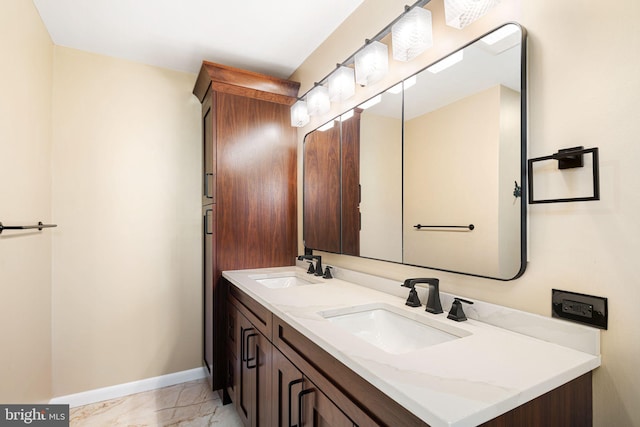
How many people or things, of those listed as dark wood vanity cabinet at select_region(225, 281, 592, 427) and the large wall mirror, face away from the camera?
0

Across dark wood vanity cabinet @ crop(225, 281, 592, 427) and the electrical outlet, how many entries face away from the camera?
0

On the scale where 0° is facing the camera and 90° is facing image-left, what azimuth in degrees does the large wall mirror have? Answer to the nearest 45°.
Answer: approximately 45°
